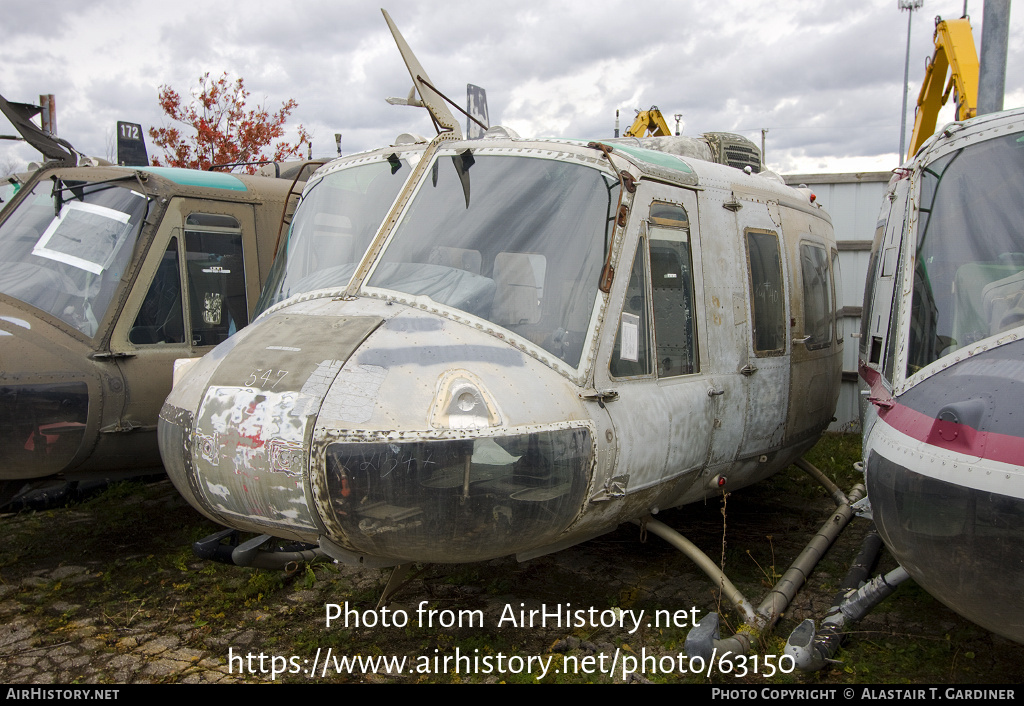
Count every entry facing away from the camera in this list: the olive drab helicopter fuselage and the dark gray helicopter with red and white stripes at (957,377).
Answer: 0

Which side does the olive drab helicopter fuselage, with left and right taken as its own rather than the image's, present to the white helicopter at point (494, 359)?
left

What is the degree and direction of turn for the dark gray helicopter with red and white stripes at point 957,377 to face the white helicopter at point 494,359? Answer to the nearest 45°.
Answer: approximately 90° to its right

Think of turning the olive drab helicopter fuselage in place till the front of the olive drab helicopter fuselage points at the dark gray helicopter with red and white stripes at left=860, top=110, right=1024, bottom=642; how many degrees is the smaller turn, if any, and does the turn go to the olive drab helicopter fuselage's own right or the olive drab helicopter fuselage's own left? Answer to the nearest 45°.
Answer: approximately 90° to the olive drab helicopter fuselage's own left

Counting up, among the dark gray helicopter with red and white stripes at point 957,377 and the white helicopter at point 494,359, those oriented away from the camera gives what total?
0

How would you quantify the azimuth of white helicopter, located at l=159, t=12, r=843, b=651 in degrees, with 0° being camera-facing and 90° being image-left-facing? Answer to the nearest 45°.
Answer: approximately 45°

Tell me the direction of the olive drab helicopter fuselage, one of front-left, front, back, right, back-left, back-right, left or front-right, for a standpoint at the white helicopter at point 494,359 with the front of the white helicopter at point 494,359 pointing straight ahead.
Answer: right

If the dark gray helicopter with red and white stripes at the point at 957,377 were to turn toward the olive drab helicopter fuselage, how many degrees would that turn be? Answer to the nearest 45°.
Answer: approximately 90° to its right

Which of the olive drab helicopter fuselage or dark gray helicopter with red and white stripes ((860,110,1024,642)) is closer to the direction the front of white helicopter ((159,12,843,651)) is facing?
the olive drab helicopter fuselage

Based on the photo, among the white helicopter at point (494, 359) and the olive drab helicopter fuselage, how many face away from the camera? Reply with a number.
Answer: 0

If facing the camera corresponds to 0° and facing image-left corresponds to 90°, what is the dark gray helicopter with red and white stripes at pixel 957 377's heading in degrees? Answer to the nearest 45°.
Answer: approximately 0°
